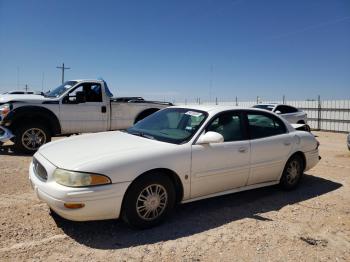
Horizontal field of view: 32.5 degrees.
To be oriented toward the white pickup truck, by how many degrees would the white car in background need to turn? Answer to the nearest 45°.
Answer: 0° — it already faces it

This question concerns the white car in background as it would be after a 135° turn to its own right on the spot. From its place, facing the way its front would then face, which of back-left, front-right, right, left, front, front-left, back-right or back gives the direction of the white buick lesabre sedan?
back

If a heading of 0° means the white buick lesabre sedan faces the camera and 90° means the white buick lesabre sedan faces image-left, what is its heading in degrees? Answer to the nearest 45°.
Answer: approximately 45°

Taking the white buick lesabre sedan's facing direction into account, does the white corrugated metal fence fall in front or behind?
behind

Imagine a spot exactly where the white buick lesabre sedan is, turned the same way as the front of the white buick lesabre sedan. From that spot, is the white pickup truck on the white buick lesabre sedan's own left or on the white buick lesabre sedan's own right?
on the white buick lesabre sedan's own right

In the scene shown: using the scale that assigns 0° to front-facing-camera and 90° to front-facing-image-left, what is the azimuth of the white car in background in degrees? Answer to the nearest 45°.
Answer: approximately 45°
